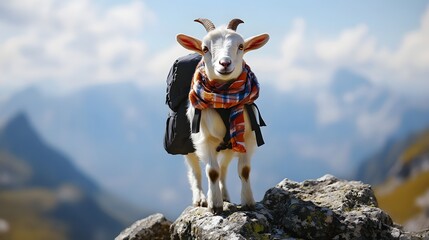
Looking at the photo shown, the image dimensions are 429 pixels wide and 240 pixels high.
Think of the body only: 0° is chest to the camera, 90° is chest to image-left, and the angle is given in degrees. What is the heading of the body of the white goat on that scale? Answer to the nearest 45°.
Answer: approximately 0°
